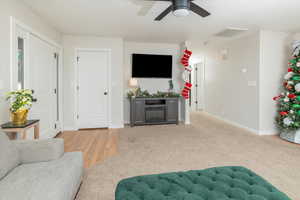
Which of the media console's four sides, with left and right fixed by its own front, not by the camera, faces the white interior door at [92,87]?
right

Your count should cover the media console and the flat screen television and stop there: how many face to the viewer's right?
0

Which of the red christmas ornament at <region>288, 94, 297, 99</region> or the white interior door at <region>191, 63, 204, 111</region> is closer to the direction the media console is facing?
the red christmas ornament

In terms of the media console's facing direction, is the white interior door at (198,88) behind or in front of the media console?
behind

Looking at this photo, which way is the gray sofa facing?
to the viewer's right

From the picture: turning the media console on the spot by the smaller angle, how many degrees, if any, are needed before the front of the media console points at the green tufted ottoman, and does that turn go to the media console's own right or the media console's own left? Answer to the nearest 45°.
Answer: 0° — it already faces it

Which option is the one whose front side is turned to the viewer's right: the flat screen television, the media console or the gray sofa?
the gray sofa

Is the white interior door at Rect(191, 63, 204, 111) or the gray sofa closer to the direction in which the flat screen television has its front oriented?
the gray sofa

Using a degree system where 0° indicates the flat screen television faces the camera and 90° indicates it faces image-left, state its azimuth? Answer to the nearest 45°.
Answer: approximately 0°
